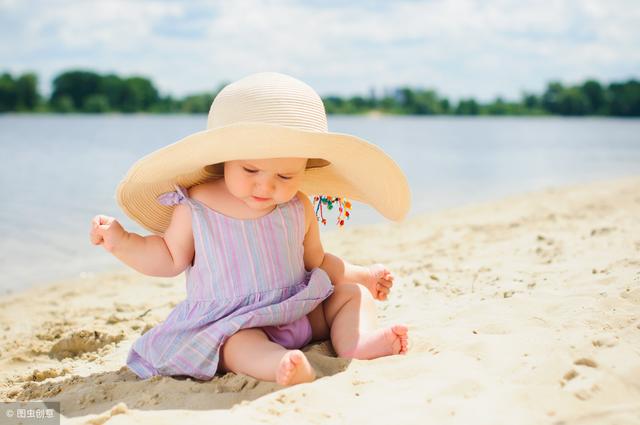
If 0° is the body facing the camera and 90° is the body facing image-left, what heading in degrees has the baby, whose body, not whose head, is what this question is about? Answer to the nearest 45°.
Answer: approximately 315°

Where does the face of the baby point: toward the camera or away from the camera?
toward the camera
